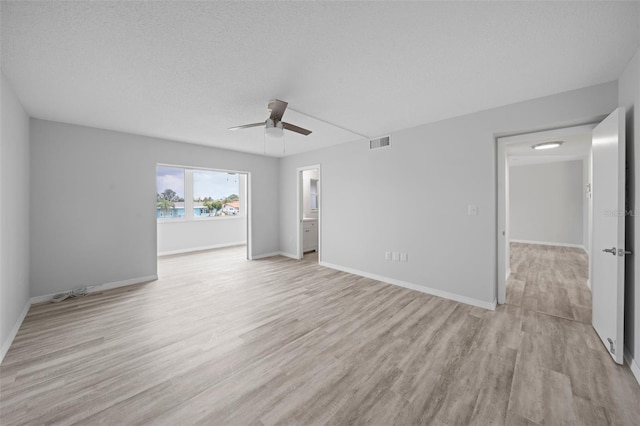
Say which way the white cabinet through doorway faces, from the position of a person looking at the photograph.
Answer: facing the viewer and to the left of the viewer

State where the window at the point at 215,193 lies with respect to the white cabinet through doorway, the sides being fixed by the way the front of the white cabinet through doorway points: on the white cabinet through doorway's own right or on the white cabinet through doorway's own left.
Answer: on the white cabinet through doorway's own right

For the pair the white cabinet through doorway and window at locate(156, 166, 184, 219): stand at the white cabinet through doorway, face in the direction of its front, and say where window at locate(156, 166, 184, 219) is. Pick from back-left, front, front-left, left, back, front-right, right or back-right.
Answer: front-right

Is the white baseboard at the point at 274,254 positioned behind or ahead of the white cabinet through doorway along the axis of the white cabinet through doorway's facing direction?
ahead

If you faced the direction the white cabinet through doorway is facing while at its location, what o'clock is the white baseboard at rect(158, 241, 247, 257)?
The white baseboard is roughly at 2 o'clock from the white cabinet through doorway.
